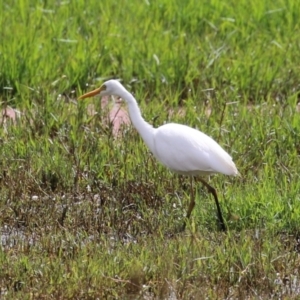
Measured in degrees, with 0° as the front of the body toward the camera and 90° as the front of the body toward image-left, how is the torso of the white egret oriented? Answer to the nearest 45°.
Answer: approximately 90°
